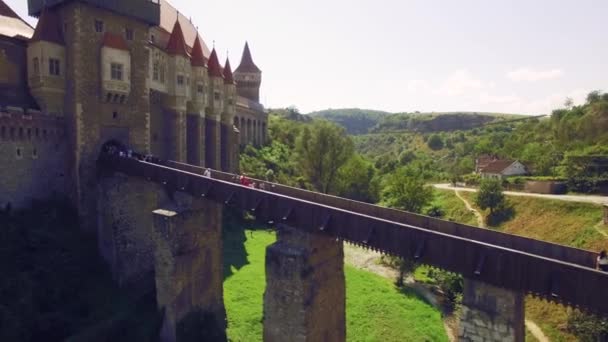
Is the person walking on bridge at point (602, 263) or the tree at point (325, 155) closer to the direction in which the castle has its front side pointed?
the person walking on bridge

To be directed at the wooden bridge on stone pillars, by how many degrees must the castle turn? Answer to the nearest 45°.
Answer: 0° — it already faces it

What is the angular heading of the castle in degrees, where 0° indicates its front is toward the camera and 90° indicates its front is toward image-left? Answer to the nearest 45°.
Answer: approximately 315°

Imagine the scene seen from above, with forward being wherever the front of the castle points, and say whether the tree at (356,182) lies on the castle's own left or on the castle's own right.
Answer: on the castle's own left

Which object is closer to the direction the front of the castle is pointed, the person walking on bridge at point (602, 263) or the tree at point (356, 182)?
the person walking on bridge

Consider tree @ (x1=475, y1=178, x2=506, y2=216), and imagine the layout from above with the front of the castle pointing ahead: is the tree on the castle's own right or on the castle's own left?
on the castle's own left

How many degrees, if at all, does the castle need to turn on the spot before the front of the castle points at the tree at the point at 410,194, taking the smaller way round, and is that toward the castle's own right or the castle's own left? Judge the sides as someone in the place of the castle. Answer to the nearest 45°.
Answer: approximately 45° to the castle's own left

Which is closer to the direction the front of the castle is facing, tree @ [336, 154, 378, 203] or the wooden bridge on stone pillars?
the wooden bridge on stone pillars

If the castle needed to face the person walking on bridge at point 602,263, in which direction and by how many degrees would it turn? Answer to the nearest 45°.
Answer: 0° — it already faces them

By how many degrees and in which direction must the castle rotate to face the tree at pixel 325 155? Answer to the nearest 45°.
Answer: approximately 90° to its left
